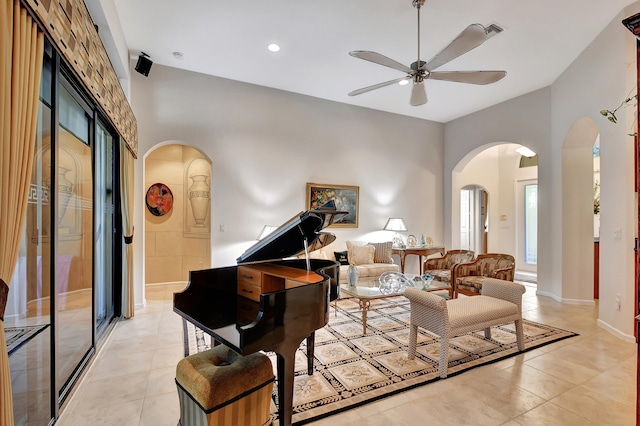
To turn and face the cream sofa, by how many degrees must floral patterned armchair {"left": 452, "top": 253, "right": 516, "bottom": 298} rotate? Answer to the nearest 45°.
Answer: approximately 45° to its right

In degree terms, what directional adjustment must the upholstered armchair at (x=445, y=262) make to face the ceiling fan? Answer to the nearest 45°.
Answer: approximately 45° to its left

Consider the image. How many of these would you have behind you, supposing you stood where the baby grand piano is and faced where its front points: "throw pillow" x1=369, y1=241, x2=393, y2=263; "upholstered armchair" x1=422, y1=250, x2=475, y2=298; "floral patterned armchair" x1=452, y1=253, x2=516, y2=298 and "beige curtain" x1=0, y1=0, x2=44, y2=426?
3

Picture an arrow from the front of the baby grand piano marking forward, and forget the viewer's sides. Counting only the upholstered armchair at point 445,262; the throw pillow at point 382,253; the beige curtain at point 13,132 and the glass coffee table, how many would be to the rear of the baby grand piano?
3

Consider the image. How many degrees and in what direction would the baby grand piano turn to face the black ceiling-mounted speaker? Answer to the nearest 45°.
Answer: approximately 90° to its right

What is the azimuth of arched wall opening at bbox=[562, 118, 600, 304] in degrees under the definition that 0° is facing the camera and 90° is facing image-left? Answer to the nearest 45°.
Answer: approximately 45°

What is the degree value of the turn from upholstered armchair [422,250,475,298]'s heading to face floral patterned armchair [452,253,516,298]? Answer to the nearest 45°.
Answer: approximately 90° to its left

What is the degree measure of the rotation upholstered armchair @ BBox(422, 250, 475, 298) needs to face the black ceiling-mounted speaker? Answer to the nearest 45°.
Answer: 0° — it already faces it

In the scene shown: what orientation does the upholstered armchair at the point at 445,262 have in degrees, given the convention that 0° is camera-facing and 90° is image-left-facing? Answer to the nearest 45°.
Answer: approximately 45°

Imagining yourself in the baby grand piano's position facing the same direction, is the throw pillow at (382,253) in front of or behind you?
behind

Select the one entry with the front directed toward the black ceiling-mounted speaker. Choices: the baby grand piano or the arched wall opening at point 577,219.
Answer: the arched wall opening

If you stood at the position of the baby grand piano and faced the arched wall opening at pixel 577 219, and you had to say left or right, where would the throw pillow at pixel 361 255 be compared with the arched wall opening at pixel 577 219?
left

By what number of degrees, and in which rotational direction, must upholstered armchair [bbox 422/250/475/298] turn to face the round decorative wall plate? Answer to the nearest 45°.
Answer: approximately 45° to its right
